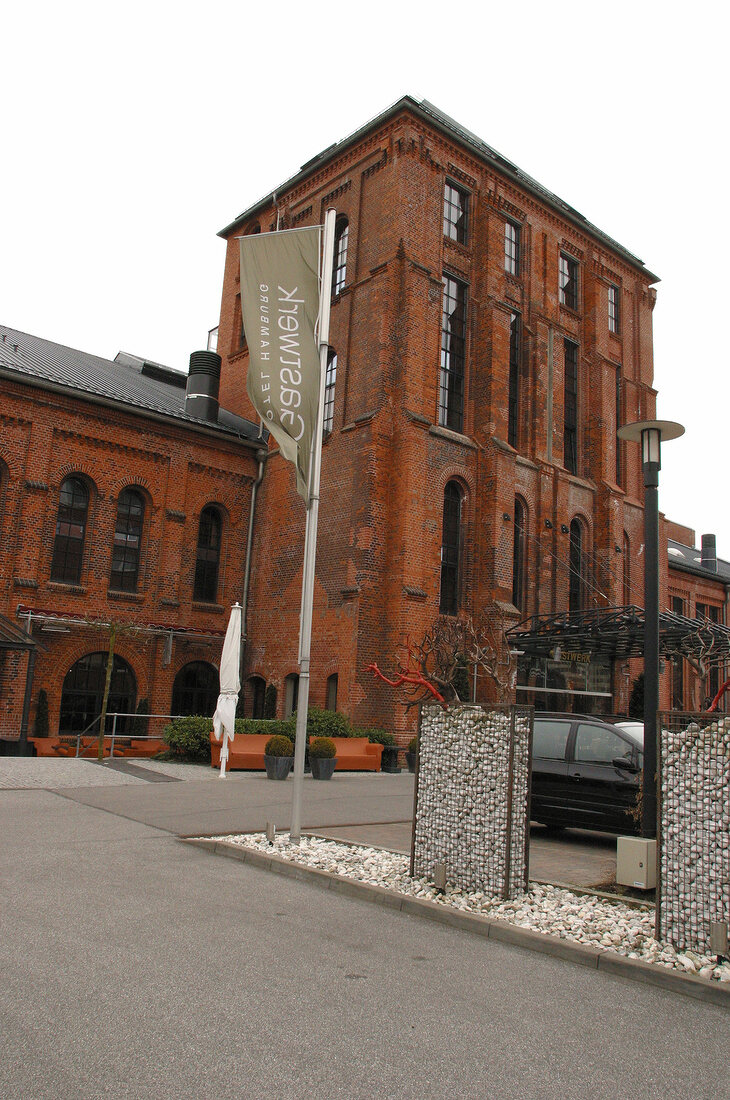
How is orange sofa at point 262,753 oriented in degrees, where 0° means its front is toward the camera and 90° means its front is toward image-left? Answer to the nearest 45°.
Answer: approximately 0°

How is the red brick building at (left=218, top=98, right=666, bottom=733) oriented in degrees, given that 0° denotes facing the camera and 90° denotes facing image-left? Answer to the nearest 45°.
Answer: approximately 315°

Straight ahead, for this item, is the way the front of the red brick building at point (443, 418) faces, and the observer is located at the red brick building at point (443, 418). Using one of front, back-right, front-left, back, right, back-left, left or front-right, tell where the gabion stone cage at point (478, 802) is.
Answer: front-right

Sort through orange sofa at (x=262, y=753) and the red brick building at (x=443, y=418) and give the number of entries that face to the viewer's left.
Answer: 0

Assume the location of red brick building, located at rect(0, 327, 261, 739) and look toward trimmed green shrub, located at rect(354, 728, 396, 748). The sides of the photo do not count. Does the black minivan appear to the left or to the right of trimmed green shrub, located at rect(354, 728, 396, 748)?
right

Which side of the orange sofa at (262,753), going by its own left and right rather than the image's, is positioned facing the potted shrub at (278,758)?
front

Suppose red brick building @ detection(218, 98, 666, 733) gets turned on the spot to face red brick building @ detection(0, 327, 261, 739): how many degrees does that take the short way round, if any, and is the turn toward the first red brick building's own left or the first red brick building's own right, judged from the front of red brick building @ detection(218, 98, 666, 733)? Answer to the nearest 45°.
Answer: approximately 135° to the first red brick building's own right

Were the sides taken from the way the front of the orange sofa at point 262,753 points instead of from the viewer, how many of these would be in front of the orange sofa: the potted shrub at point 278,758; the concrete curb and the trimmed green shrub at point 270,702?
2
